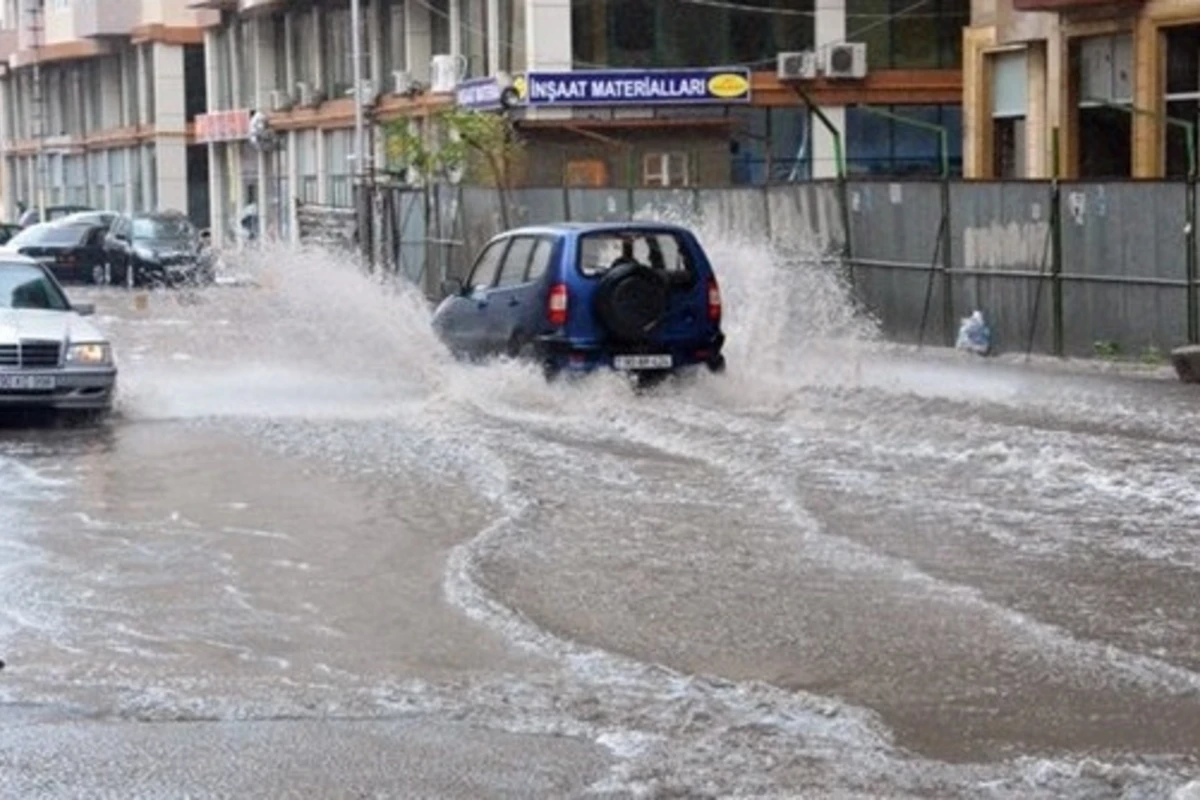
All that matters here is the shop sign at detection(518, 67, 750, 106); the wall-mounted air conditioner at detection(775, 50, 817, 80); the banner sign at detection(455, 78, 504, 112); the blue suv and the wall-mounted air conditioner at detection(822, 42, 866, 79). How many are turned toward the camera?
4

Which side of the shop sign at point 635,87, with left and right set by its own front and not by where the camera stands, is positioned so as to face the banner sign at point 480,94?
right

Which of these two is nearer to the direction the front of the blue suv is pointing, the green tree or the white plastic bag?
the green tree

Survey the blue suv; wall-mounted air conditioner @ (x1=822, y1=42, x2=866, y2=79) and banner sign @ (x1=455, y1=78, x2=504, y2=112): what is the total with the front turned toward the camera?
2

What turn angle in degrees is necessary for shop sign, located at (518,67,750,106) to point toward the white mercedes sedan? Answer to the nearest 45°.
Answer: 0° — it already faces it

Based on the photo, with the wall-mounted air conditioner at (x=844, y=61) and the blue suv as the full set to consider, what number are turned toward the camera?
1

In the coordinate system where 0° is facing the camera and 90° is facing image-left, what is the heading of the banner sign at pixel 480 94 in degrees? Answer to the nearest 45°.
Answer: approximately 0°

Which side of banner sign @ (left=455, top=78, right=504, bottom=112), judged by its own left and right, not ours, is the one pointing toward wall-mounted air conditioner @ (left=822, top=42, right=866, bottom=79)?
left

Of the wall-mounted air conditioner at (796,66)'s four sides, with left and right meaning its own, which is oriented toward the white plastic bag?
front

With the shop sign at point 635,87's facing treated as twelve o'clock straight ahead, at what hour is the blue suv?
The blue suv is roughly at 12 o'clock from the shop sign.

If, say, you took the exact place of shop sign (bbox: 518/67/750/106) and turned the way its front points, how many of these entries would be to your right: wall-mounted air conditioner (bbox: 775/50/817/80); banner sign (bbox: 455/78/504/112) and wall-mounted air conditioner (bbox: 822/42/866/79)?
1
